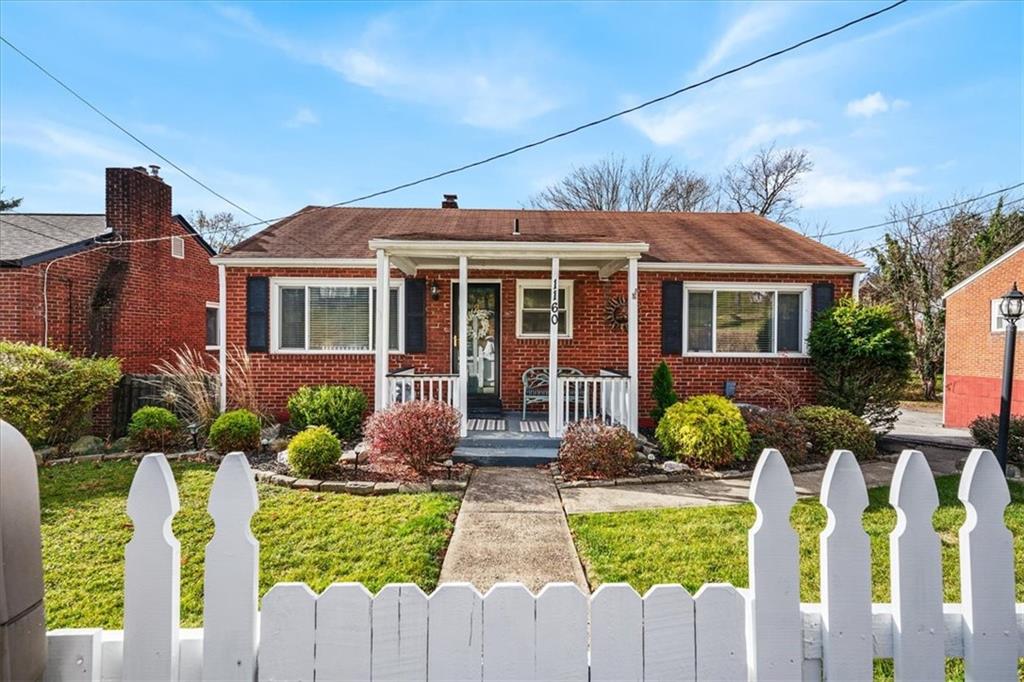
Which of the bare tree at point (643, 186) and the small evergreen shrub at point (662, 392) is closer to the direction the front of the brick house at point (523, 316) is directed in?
the small evergreen shrub

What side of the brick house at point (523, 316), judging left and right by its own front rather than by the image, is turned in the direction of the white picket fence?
front

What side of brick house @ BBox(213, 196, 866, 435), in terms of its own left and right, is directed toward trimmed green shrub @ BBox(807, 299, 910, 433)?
left

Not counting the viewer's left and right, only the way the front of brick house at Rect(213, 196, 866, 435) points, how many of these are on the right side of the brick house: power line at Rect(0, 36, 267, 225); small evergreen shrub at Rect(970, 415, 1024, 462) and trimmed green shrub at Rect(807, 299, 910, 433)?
1

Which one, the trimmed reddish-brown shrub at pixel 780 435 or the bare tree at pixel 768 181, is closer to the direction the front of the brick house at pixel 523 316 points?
the trimmed reddish-brown shrub

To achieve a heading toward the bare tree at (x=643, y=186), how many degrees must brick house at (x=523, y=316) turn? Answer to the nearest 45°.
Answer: approximately 180°

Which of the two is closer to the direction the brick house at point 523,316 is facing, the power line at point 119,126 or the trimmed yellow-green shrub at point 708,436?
the trimmed yellow-green shrub

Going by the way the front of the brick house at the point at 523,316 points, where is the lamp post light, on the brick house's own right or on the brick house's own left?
on the brick house's own left

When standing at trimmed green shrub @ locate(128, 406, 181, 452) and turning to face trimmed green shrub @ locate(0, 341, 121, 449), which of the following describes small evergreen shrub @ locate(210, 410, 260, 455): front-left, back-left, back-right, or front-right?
back-left

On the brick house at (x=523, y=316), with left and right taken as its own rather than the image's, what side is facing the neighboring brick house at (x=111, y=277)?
right

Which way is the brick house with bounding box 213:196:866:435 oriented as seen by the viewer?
toward the camera

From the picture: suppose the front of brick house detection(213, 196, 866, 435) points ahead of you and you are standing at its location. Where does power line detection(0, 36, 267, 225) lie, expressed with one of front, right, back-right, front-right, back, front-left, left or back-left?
right

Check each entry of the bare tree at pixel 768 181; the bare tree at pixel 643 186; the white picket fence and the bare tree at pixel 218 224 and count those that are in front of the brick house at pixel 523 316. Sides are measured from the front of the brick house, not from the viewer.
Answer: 1
